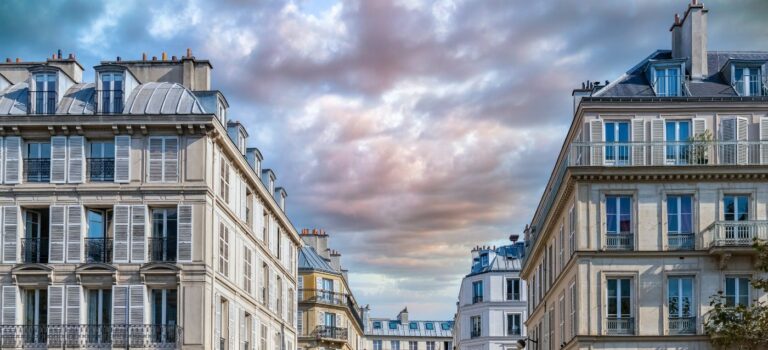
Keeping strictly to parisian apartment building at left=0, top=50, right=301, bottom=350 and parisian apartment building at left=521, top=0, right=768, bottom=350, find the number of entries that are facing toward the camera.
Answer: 2

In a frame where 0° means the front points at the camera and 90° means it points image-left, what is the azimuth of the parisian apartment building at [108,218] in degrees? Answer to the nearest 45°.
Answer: approximately 0°

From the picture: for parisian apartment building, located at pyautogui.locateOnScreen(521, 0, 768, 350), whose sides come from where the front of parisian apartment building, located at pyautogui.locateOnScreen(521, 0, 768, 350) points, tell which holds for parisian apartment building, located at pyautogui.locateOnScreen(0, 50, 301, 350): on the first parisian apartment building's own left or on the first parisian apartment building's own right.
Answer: on the first parisian apartment building's own right

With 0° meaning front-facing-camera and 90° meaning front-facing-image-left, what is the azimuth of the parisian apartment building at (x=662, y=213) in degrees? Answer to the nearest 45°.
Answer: approximately 0°

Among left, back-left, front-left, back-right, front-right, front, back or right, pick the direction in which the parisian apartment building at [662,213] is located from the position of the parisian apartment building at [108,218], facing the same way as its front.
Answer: left
